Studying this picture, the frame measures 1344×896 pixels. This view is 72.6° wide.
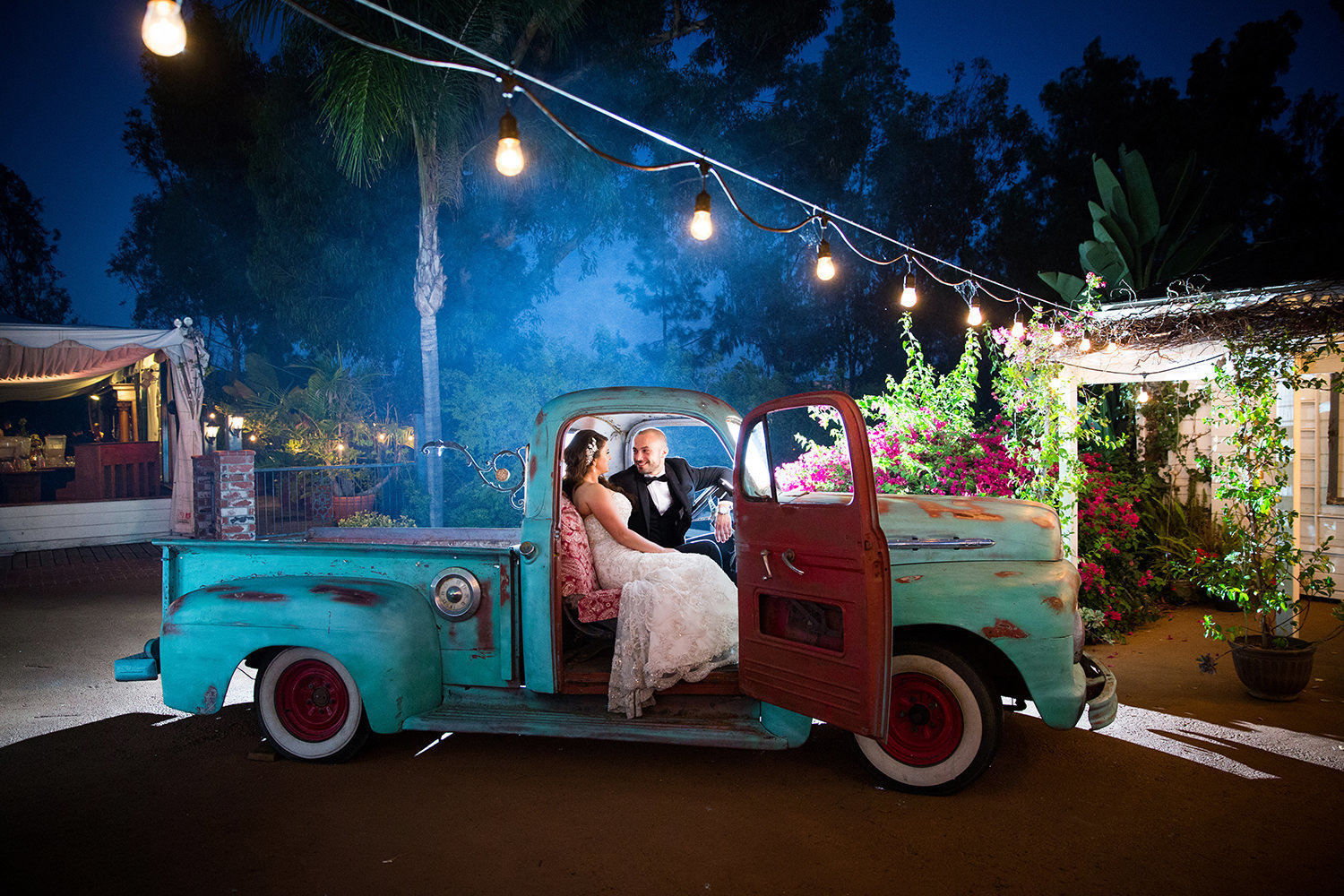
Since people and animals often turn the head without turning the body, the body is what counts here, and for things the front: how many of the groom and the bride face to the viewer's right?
1

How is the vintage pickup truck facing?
to the viewer's right

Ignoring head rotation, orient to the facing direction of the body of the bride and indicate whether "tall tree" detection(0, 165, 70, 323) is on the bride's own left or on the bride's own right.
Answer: on the bride's own left

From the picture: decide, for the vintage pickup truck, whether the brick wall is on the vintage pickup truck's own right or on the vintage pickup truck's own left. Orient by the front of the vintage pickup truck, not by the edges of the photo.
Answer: on the vintage pickup truck's own left

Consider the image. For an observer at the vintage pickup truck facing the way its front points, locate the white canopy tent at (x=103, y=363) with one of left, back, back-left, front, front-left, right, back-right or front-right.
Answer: back-left

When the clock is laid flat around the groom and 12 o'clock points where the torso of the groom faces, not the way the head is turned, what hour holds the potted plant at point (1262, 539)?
The potted plant is roughly at 9 o'clock from the groom.

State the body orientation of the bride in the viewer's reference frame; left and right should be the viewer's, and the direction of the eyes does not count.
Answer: facing to the right of the viewer

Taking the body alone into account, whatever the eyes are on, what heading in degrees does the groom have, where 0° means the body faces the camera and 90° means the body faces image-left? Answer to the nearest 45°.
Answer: approximately 0°
